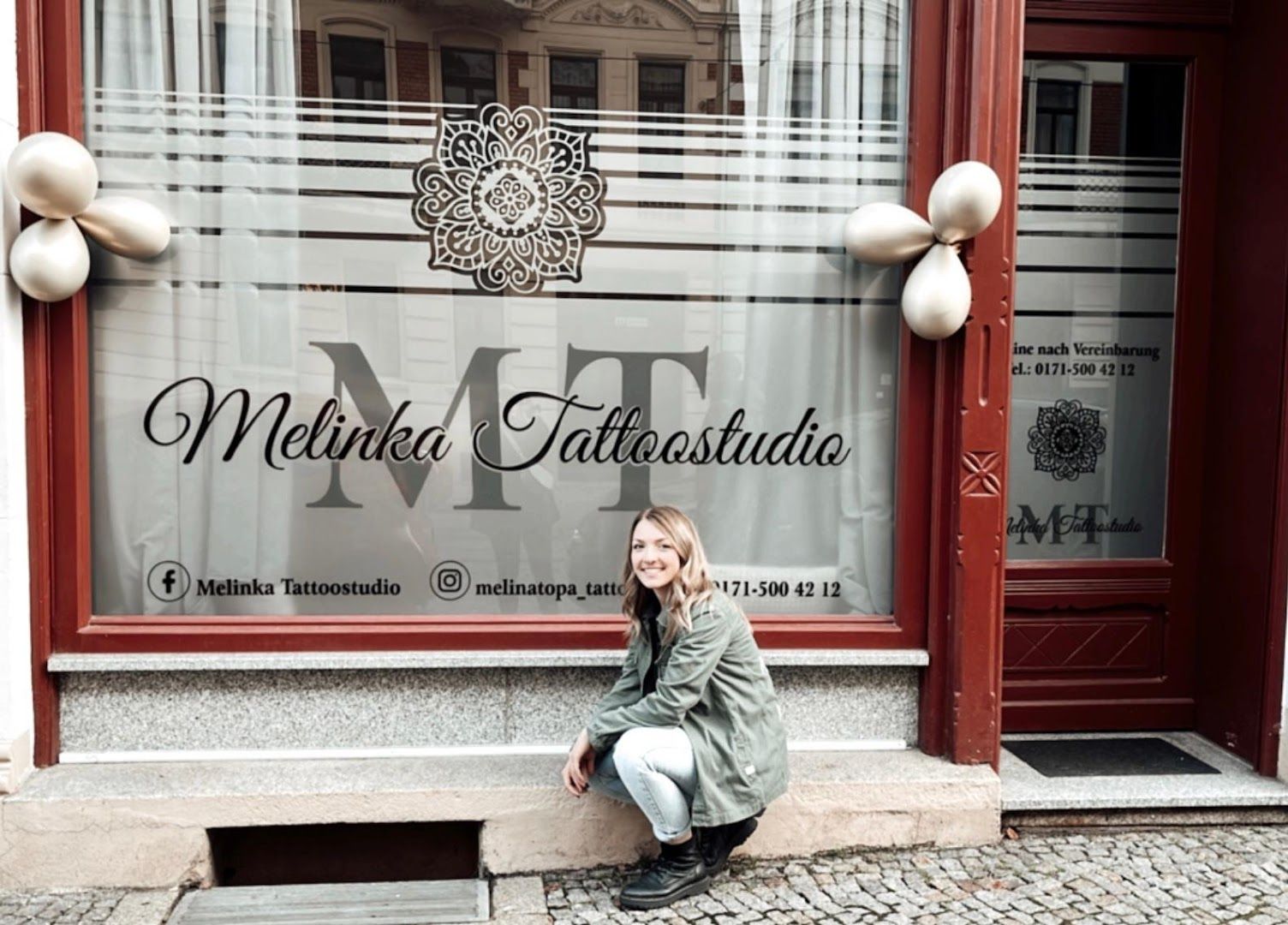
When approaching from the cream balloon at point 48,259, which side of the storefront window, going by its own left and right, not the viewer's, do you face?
right

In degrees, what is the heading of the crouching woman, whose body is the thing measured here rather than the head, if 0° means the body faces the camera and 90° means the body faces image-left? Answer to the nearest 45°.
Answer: approximately 45°

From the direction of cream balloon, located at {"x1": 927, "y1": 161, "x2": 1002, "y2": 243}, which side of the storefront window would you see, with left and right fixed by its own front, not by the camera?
left

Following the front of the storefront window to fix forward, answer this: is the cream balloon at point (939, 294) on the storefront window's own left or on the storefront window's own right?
on the storefront window's own left

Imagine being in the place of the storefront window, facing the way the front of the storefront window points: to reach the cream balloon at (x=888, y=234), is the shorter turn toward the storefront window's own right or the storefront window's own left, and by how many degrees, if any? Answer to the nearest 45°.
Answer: approximately 90° to the storefront window's own left

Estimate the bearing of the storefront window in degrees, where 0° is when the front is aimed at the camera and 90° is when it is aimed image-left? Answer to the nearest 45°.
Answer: approximately 0°

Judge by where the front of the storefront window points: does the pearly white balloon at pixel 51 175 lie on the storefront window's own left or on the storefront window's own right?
on the storefront window's own right

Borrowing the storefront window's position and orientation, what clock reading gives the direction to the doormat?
The doormat is roughly at 9 o'clock from the storefront window.
